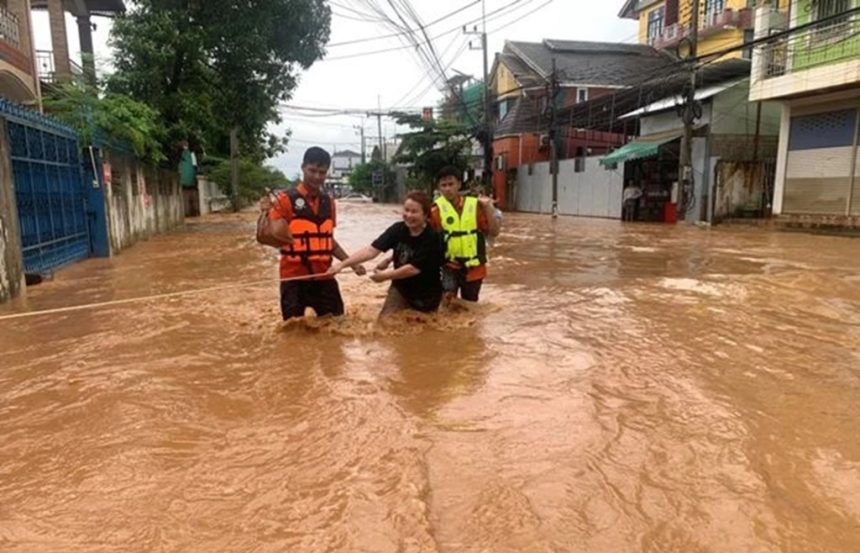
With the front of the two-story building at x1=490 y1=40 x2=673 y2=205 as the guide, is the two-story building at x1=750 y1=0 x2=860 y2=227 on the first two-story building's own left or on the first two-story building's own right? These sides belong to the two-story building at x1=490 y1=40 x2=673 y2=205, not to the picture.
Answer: on the first two-story building's own left

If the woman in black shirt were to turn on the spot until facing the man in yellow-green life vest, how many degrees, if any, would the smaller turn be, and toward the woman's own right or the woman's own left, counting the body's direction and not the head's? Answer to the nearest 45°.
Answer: approximately 180°

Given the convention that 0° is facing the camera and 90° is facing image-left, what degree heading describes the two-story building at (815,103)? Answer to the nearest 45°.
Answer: approximately 45°

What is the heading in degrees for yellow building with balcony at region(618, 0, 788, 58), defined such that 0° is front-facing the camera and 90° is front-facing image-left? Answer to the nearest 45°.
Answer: approximately 45°

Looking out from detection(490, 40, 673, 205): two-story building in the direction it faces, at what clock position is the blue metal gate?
The blue metal gate is roughly at 11 o'clock from the two-story building.

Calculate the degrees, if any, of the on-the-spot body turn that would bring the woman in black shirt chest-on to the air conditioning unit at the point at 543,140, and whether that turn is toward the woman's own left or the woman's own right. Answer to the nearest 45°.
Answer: approximately 135° to the woman's own right

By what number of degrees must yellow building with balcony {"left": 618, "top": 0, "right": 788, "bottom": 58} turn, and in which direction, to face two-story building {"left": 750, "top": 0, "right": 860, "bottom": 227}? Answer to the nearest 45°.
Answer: approximately 45° to its left
